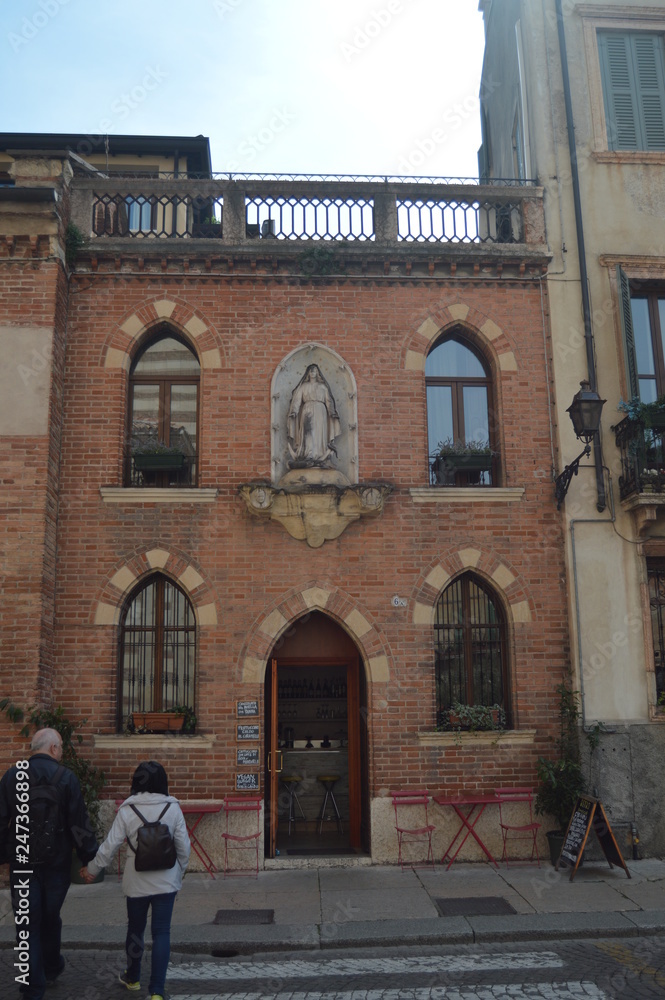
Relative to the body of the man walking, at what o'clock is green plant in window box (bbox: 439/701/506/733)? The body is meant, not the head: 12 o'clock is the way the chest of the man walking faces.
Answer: The green plant in window box is roughly at 2 o'clock from the man walking.

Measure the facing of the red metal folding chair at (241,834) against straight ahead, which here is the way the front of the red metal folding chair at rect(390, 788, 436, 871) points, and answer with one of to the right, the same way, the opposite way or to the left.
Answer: the same way

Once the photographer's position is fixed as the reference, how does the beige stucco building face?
facing the viewer

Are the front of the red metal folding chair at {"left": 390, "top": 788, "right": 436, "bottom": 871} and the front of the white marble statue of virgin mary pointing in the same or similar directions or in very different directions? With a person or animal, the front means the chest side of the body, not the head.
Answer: same or similar directions

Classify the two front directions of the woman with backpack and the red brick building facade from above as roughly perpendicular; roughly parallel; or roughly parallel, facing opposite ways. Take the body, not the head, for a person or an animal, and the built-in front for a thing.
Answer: roughly parallel, facing opposite ways

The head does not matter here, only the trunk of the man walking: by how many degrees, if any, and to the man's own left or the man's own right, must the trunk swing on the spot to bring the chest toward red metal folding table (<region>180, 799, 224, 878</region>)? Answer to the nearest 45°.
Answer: approximately 45° to the man's own right

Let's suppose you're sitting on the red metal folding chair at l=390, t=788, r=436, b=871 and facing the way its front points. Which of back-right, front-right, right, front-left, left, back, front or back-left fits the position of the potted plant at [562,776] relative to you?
left

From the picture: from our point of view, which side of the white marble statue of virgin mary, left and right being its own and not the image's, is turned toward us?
front

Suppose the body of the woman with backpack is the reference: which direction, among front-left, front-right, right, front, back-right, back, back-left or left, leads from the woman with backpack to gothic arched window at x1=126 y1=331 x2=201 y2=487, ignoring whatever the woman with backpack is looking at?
front

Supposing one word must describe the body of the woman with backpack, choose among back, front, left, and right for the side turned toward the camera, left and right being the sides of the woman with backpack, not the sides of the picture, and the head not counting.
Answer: back

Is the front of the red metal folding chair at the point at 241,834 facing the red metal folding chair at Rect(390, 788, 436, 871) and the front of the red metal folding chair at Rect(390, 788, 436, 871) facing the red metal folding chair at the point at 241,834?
no

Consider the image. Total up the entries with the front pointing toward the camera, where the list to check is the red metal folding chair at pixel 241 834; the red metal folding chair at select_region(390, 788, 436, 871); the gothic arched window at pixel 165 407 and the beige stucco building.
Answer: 4

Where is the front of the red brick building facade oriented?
toward the camera

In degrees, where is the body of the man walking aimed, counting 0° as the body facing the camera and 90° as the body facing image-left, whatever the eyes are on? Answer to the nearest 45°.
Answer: approximately 180°

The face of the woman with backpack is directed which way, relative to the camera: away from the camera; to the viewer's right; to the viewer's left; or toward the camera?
away from the camera

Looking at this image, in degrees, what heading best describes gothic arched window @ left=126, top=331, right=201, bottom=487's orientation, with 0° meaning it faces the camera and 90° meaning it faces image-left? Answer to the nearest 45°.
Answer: approximately 0°

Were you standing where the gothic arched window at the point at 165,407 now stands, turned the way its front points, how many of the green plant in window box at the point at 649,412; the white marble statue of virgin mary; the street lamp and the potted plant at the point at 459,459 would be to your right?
0
